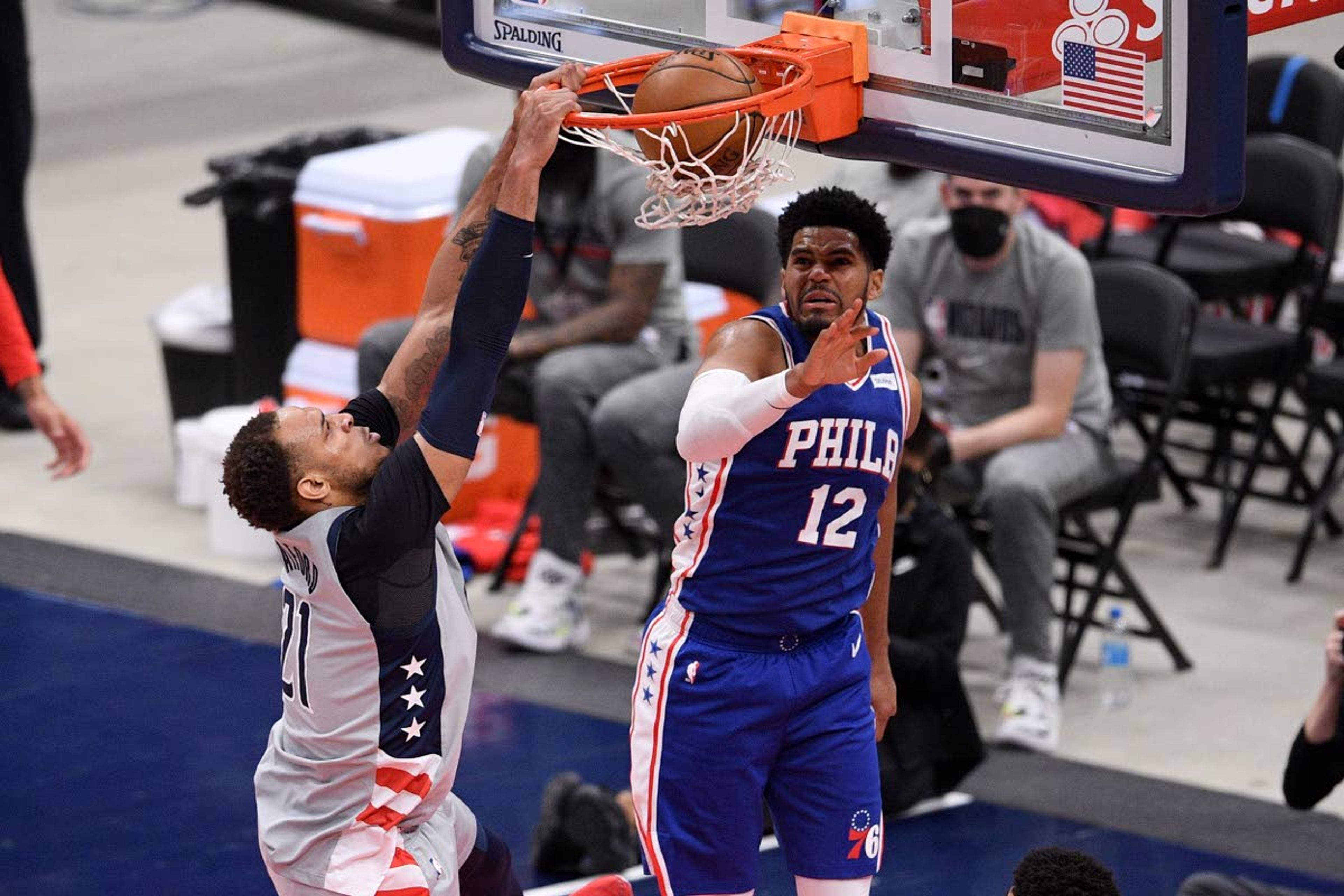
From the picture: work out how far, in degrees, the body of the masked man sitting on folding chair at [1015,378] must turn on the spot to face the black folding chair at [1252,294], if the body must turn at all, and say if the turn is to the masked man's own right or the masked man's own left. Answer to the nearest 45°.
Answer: approximately 180°

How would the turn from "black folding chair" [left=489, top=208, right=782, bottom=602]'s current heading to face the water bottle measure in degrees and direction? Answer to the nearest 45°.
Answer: approximately 90° to its left

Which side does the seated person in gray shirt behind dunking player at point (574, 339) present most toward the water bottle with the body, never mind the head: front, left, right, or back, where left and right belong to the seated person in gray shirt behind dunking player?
left

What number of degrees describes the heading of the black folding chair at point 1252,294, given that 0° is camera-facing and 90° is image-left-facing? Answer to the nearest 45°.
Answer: approximately 45°

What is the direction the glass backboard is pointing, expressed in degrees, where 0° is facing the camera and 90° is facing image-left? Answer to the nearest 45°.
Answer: approximately 45°

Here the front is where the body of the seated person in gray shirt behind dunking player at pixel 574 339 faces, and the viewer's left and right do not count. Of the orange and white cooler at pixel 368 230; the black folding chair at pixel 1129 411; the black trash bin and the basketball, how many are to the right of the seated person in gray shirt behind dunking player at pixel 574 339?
2

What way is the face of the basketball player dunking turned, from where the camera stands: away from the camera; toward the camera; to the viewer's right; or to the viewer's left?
to the viewer's right

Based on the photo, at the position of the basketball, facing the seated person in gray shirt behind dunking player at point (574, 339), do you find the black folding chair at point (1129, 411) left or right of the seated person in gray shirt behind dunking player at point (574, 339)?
right

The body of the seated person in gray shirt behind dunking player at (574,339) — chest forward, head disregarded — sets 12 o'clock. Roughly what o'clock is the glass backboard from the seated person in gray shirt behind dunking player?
The glass backboard is roughly at 10 o'clock from the seated person in gray shirt behind dunking player.
